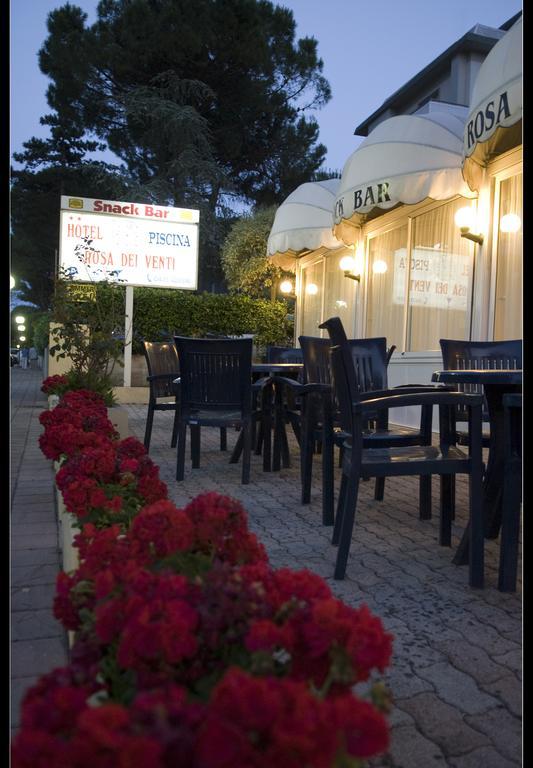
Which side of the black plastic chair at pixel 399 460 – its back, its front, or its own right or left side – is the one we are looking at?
right

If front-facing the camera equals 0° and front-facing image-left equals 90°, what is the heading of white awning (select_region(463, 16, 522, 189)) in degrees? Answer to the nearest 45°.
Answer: approximately 45°

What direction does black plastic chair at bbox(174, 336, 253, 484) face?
away from the camera

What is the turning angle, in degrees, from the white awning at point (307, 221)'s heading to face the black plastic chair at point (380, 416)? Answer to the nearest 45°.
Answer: approximately 45° to its left

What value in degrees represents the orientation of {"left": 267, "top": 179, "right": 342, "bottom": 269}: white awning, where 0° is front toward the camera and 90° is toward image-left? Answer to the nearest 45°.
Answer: approximately 45°

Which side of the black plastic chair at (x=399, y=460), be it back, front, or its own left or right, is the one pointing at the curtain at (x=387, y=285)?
left

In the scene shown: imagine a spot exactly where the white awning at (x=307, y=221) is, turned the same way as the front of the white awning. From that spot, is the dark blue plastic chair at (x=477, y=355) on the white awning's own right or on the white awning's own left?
on the white awning's own left

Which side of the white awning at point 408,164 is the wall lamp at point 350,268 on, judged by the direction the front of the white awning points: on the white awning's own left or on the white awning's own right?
on the white awning's own right

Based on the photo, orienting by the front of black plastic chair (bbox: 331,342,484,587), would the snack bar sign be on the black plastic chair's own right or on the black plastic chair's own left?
on the black plastic chair's own left

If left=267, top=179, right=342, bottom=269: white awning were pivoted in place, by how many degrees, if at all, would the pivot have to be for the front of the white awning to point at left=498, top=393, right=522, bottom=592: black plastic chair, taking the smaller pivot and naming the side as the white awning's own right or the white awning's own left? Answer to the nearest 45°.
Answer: approximately 45° to the white awning's own left

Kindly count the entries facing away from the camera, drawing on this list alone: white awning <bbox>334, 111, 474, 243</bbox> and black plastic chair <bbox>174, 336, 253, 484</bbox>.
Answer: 1

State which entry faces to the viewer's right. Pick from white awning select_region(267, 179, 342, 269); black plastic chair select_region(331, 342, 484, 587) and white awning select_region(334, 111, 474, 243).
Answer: the black plastic chair

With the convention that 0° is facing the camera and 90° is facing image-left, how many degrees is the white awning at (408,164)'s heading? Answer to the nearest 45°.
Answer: approximately 45°

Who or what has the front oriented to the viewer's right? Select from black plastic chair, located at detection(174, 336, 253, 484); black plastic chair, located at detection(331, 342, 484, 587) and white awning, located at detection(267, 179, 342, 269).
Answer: black plastic chair, located at detection(331, 342, 484, 587)
